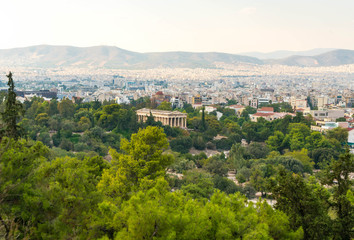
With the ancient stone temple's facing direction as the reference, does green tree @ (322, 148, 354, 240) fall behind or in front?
in front

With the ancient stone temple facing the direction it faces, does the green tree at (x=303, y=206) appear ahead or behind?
ahead

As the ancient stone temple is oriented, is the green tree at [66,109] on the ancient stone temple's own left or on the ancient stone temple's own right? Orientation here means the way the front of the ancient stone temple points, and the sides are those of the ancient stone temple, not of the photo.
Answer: on the ancient stone temple's own right

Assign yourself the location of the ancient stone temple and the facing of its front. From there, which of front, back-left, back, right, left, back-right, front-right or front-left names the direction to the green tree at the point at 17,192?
front-right

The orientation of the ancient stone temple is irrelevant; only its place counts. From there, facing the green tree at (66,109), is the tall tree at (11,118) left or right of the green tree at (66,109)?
left

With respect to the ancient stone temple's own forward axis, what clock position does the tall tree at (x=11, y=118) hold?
The tall tree is roughly at 2 o'clock from the ancient stone temple.
